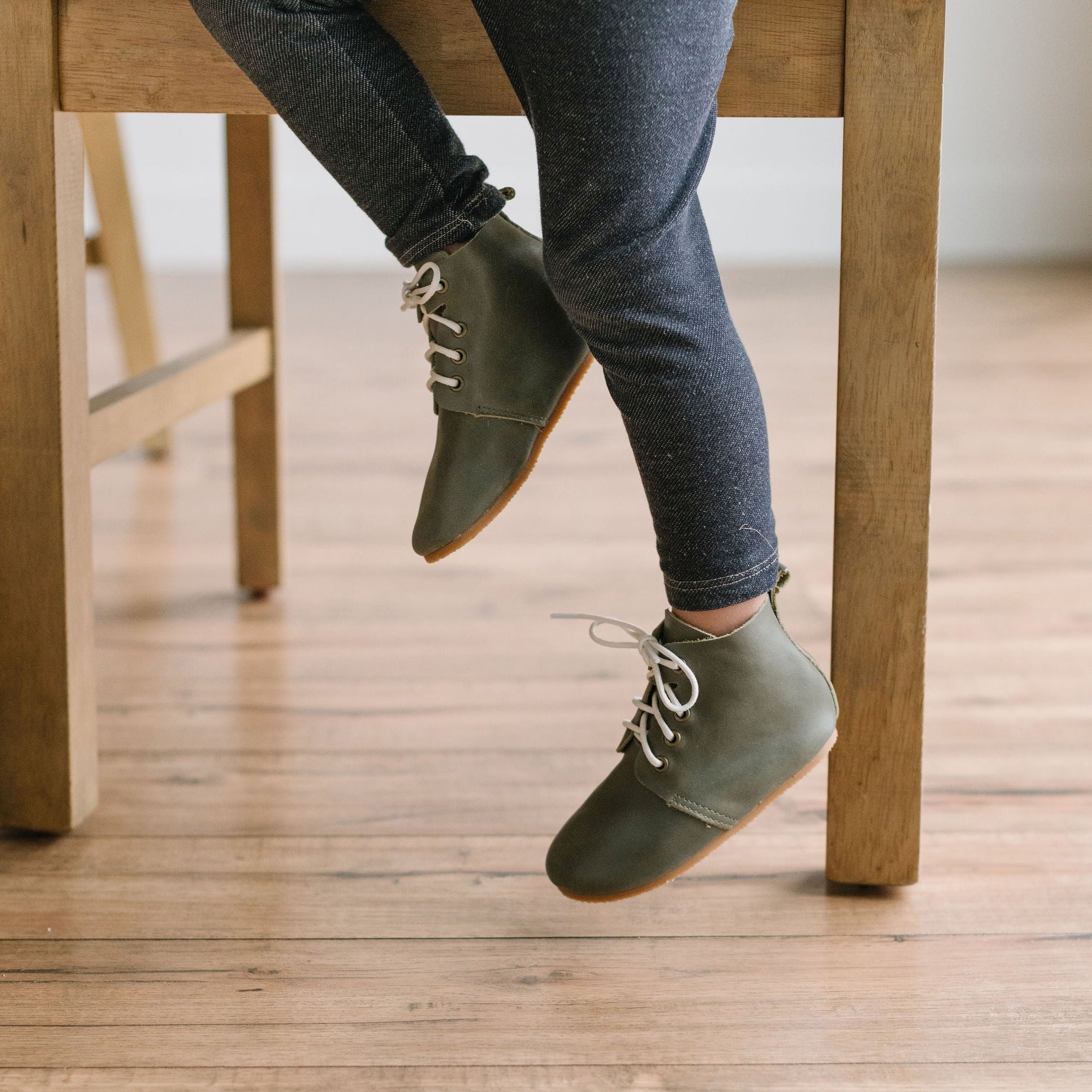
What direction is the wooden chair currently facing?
toward the camera
